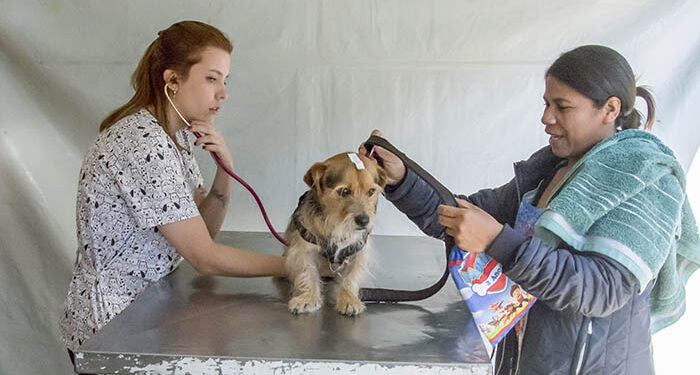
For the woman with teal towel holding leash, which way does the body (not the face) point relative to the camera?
to the viewer's left

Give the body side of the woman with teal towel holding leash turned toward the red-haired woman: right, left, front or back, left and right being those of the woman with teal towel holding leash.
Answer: front

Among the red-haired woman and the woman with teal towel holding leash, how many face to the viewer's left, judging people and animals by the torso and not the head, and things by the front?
1

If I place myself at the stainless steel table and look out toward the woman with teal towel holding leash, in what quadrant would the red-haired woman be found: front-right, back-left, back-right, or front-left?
back-left

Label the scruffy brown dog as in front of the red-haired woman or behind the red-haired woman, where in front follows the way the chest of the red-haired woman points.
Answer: in front

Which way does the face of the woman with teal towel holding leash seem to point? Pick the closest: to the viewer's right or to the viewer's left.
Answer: to the viewer's left

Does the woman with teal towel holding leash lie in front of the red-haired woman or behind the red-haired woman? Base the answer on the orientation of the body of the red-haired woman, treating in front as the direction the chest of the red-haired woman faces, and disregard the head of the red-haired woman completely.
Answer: in front

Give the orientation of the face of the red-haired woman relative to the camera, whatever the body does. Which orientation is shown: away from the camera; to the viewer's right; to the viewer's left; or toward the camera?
to the viewer's right

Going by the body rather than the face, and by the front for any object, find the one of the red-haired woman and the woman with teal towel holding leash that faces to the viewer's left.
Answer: the woman with teal towel holding leash

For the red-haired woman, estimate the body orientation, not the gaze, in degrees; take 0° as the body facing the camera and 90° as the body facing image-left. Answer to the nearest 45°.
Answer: approximately 270°

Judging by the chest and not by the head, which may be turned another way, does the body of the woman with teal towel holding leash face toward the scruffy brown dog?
yes
